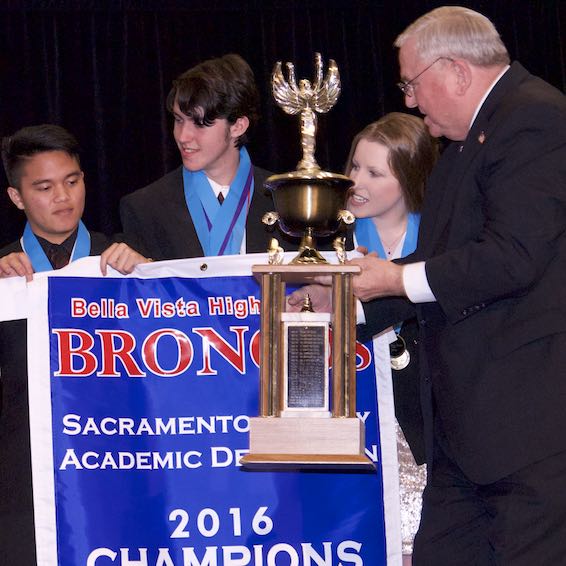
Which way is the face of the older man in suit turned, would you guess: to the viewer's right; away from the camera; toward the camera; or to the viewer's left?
to the viewer's left

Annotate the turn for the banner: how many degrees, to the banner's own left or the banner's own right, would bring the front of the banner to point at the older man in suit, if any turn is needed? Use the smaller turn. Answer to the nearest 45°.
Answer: approximately 45° to the banner's own left

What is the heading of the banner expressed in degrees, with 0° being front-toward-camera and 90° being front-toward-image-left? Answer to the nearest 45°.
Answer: approximately 0°

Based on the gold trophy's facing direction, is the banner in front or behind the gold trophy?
behind

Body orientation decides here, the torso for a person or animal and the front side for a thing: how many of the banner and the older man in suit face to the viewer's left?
1

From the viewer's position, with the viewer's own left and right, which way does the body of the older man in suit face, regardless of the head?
facing to the left of the viewer

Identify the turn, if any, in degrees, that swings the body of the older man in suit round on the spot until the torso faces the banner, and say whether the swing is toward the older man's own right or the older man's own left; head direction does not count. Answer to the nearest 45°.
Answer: approximately 45° to the older man's own right

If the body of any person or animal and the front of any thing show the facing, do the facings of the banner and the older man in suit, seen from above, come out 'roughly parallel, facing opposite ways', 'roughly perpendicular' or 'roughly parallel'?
roughly perpendicular
